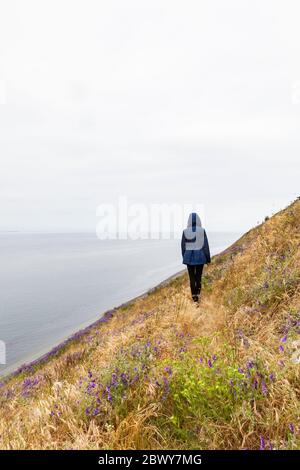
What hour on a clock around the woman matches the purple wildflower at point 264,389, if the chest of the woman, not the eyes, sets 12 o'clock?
The purple wildflower is roughly at 6 o'clock from the woman.

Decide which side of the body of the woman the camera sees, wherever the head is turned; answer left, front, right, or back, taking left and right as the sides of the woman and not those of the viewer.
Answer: back
